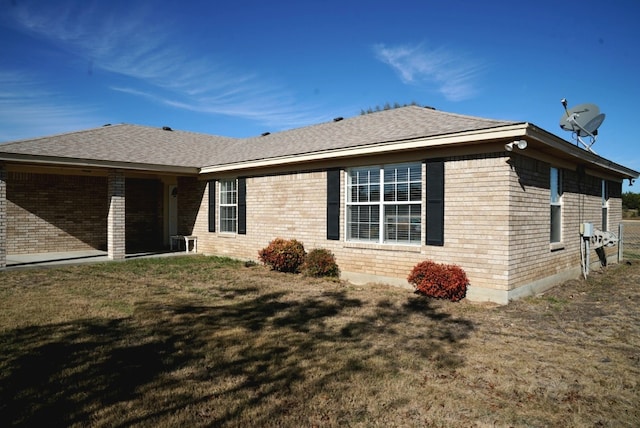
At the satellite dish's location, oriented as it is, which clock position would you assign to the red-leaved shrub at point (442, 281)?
The red-leaved shrub is roughly at 11 o'clock from the satellite dish.

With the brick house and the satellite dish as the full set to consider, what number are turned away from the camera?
0

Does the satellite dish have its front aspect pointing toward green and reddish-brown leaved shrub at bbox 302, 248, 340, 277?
yes

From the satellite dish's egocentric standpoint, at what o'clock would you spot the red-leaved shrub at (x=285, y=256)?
The red-leaved shrub is roughly at 12 o'clock from the satellite dish.
